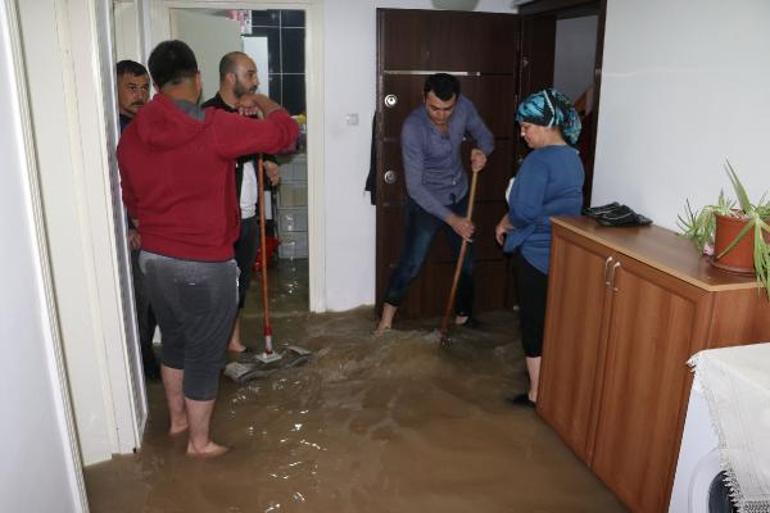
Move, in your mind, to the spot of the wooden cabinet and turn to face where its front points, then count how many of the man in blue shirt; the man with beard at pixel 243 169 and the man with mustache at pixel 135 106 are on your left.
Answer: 0

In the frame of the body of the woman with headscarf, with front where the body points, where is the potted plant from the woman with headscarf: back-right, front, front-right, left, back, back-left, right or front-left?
back-left

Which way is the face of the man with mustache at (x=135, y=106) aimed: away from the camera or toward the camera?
toward the camera

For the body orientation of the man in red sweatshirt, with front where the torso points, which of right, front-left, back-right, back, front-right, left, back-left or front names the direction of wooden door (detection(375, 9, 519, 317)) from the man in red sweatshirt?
front

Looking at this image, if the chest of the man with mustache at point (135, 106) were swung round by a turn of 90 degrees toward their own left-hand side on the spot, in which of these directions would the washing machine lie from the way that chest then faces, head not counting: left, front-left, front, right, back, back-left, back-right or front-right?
right

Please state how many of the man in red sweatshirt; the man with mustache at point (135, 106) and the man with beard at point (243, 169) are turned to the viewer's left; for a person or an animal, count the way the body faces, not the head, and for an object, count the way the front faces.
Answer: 0

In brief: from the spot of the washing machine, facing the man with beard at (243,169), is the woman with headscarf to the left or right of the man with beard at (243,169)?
right

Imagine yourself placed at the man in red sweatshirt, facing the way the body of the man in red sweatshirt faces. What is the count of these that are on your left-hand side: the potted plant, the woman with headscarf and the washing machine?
0

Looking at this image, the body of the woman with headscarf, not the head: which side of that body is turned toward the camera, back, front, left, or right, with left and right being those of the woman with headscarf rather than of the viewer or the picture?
left

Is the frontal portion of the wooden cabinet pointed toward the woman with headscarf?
no

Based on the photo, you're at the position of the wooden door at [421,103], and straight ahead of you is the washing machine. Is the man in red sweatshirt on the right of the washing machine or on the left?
right

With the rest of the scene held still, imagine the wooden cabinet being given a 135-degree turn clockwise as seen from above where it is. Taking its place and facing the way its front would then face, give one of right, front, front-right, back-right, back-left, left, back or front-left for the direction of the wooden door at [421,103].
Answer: front-left

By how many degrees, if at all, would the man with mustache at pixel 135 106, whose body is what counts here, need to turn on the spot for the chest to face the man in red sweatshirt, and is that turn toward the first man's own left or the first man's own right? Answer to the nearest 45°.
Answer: approximately 45° to the first man's own right

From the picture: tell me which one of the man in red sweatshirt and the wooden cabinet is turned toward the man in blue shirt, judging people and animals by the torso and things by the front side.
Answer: the man in red sweatshirt

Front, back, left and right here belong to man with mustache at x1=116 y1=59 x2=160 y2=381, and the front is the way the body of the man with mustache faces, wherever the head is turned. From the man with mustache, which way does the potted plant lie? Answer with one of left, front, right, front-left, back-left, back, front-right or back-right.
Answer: front

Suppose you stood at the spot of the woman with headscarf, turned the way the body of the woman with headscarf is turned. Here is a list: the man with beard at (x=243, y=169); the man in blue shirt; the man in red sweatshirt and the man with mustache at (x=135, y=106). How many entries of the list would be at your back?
0

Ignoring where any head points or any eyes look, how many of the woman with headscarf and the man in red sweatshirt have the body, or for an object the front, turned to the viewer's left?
1

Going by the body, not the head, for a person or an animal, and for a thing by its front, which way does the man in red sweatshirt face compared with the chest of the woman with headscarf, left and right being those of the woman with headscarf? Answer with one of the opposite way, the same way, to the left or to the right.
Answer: to the right
